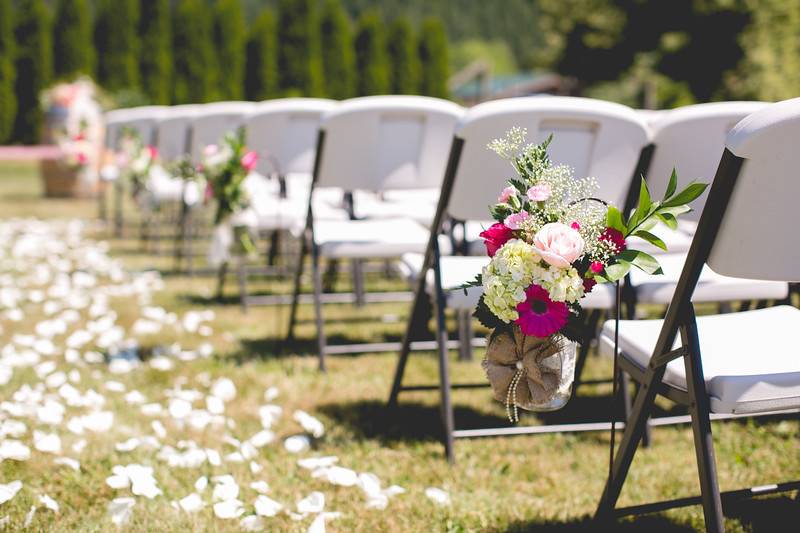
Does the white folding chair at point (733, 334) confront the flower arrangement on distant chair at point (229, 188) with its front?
yes

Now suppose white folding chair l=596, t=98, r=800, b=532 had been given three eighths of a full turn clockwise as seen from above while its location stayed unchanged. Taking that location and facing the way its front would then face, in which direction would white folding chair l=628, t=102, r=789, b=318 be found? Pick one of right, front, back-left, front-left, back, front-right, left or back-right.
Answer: left

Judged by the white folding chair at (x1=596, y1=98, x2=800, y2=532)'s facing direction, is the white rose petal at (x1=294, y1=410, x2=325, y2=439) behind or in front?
in front

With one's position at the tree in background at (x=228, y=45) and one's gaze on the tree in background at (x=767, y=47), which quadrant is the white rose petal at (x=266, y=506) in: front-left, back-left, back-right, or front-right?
front-right

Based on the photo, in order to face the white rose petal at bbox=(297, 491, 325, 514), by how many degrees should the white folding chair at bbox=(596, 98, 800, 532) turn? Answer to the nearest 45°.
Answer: approximately 45° to its left

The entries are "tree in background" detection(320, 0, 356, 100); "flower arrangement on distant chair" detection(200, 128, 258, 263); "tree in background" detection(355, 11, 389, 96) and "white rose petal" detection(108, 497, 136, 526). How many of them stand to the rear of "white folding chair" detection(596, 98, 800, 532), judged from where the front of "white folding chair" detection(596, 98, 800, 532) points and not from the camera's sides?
0

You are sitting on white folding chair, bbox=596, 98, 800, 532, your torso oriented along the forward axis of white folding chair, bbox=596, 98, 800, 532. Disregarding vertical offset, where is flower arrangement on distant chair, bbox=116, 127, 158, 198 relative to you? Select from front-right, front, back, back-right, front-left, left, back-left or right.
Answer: front
